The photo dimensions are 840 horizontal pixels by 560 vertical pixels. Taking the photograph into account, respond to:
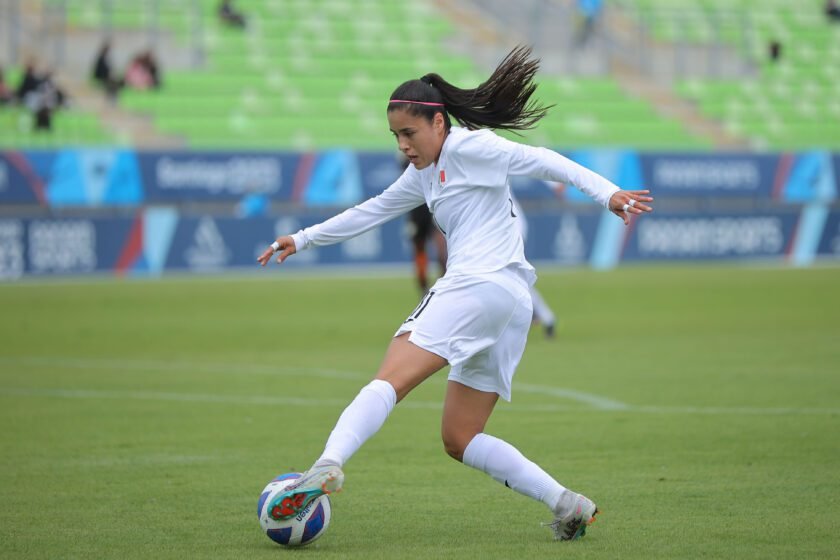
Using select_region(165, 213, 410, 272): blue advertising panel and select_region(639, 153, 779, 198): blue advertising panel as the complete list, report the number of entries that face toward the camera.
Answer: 2

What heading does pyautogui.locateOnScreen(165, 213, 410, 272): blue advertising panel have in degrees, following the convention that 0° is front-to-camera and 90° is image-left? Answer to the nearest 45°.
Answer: approximately 0°

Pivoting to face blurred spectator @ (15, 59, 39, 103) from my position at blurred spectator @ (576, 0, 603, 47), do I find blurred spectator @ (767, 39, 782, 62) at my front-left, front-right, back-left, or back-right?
back-left

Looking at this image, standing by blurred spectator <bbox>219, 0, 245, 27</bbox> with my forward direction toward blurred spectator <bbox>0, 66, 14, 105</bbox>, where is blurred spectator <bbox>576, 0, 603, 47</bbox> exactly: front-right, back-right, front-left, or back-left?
back-left

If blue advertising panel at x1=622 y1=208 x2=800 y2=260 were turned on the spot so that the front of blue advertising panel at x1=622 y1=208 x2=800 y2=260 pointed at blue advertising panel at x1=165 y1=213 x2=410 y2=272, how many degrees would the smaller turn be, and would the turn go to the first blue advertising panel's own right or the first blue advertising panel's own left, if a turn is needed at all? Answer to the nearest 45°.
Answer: approximately 45° to the first blue advertising panel's own right

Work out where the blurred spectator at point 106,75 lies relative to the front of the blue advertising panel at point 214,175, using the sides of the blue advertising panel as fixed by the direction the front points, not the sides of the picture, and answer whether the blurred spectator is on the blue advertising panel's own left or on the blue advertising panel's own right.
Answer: on the blue advertising panel's own right

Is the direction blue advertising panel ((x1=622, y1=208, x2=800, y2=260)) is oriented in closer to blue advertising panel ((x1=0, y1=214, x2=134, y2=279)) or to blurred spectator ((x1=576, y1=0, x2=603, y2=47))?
the blue advertising panel

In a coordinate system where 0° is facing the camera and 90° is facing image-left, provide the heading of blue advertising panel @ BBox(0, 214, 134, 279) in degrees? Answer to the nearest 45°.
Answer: approximately 0°

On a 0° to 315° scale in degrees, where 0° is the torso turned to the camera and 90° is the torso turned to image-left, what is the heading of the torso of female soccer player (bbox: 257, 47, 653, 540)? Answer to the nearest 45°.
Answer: approximately 45°
